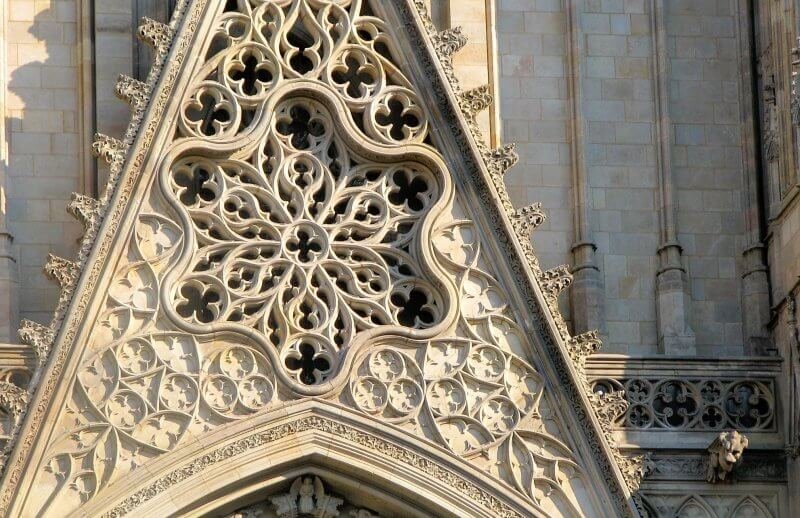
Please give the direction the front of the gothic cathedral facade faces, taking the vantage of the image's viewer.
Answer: facing the viewer
